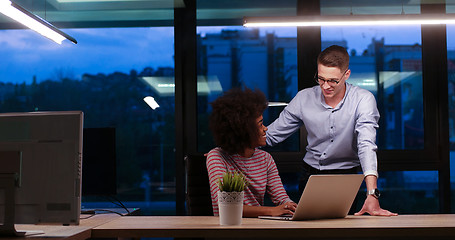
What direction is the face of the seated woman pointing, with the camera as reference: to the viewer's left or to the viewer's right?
to the viewer's right

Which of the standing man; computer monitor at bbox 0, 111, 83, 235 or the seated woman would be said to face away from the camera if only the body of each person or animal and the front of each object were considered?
the computer monitor

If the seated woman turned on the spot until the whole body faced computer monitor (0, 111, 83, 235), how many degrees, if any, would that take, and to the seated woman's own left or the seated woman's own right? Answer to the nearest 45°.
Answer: approximately 90° to the seated woman's own right

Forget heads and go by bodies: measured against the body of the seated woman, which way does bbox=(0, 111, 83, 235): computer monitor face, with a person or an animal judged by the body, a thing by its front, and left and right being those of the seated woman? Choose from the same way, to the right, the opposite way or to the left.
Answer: the opposite way

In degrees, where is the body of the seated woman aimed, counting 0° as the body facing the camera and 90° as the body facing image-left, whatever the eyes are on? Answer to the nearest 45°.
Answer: approximately 315°

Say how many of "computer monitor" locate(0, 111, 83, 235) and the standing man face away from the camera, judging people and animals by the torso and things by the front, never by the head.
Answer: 1

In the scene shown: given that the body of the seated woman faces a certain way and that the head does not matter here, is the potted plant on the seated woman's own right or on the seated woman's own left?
on the seated woman's own right

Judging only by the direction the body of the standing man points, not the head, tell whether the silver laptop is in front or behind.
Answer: in front

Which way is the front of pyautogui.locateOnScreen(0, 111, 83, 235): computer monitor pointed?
away from the camera

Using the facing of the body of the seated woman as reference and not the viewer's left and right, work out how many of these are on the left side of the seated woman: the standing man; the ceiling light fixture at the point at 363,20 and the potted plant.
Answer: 2

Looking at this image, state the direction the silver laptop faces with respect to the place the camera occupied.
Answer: facing away from the viewer and to the left of the viewer

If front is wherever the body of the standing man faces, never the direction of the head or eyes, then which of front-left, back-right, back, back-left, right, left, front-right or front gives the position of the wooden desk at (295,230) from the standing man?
front-left

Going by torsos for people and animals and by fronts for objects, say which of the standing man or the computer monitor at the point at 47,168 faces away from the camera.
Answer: the computer monitor

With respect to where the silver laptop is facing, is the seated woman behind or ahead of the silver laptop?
ahead

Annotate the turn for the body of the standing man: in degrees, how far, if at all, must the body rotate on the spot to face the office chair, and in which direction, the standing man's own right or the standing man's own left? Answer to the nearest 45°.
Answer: approximately 90° to the standing man's own right

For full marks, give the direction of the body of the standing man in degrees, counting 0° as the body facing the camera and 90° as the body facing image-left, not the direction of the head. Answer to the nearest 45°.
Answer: approximately 45°

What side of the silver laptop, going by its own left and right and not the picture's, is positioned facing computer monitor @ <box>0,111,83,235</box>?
left
